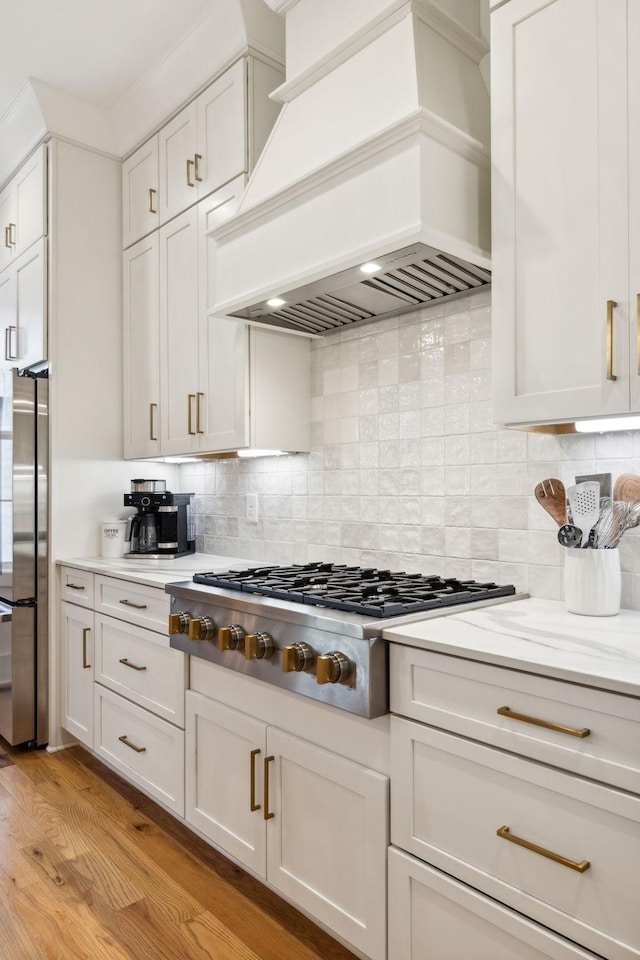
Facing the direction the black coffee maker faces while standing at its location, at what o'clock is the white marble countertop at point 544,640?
The white marble countertop is roughly at 10 o'clock from the black coffee maker.

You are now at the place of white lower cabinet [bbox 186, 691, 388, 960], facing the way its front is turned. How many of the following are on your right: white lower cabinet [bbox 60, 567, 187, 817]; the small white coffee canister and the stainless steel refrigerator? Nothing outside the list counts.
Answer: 3

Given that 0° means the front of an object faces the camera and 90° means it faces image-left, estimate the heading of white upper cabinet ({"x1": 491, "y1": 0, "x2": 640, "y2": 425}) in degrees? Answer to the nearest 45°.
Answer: approximately 45°

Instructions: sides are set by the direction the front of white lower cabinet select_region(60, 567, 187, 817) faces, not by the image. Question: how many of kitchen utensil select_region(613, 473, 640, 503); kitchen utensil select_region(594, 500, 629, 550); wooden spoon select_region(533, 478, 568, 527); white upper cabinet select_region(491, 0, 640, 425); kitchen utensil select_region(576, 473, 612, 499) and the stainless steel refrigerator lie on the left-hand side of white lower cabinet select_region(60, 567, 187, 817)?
5

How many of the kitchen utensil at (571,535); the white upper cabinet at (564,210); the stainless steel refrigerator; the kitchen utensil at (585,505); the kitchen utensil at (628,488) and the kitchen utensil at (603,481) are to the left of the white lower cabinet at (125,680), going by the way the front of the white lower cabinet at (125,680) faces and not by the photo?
5

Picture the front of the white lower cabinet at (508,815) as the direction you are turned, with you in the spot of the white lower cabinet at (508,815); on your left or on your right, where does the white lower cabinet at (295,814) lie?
on your right

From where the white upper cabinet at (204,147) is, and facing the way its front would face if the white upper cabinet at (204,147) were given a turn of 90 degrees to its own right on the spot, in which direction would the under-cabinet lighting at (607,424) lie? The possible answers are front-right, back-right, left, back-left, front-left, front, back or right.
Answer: back

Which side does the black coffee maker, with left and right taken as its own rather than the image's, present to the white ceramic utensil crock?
left

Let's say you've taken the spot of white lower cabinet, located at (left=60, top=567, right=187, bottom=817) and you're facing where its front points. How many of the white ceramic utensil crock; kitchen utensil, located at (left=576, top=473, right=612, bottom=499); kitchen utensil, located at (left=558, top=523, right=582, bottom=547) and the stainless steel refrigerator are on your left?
3

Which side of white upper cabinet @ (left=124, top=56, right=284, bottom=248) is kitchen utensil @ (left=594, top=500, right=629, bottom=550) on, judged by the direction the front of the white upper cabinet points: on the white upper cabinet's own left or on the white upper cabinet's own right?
on the white upper cabinet's own left

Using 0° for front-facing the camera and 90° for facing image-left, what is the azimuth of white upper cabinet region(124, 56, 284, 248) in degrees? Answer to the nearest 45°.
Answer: approximately 45°

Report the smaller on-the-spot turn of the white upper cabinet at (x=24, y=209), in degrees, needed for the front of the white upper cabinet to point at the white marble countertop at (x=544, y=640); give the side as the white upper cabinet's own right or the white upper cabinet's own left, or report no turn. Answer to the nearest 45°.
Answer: approximately 45° to the white upper cabinet's own left
